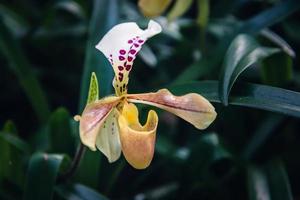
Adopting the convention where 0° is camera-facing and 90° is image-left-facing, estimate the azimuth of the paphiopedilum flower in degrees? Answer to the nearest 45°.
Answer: approximately 315°
